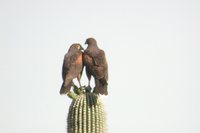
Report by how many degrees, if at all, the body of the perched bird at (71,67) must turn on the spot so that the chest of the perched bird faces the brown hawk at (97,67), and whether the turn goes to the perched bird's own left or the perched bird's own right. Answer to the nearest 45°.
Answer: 0° — it already faces it

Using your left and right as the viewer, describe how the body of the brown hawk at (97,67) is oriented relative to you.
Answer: facing away from the viewer and to the left of the viewer

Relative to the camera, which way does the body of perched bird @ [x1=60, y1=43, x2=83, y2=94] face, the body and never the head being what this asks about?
to the viewer's right

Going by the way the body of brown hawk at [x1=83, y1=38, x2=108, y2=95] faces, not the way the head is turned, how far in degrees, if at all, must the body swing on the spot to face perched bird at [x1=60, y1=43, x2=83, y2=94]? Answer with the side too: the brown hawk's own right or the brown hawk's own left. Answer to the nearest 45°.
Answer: approximately 45° to the brown hawk's own left

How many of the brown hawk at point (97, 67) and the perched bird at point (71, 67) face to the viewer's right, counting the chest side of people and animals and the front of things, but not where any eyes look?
1
